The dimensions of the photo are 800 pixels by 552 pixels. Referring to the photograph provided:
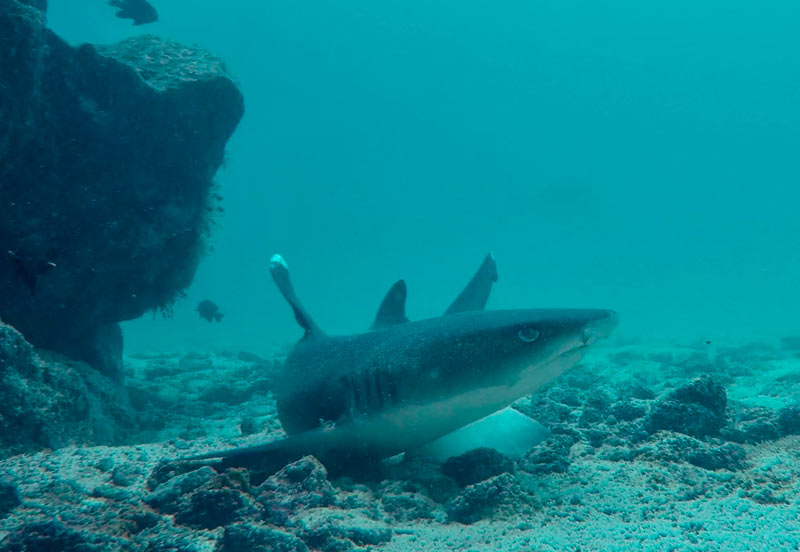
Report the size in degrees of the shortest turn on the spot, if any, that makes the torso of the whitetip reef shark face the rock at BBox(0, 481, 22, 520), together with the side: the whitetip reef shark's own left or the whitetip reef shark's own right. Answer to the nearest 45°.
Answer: approximately 135° to the whitetip reef shark's own right

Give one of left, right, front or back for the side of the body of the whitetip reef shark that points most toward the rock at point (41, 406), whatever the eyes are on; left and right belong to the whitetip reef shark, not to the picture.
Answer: back

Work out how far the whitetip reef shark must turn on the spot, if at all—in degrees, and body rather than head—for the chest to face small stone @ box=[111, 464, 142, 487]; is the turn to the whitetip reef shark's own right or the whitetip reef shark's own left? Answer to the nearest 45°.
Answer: approximately 135° to the whitetip reef shark's own right
